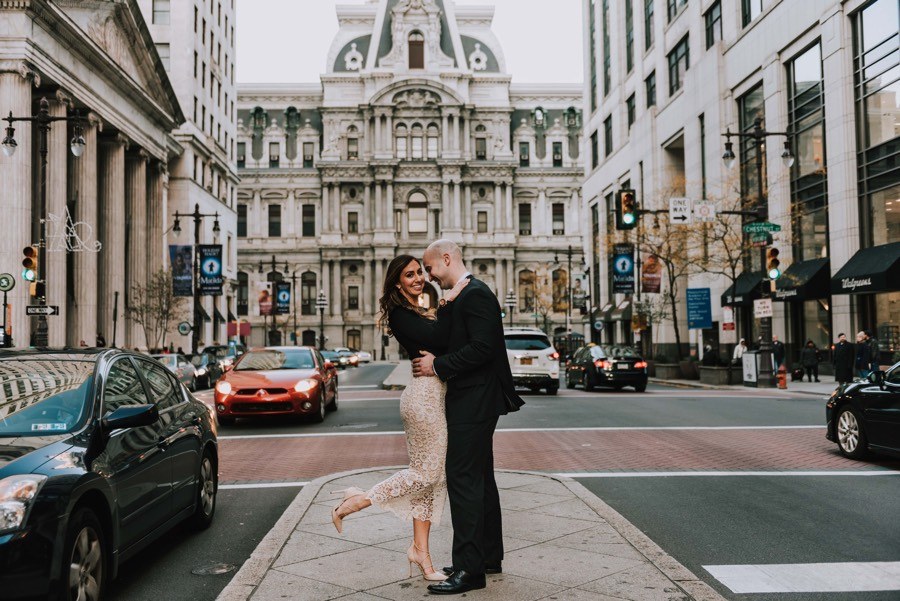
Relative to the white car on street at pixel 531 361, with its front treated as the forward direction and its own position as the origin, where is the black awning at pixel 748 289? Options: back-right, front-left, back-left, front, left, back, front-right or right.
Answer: front-right

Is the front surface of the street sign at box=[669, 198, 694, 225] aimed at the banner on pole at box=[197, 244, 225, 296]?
no

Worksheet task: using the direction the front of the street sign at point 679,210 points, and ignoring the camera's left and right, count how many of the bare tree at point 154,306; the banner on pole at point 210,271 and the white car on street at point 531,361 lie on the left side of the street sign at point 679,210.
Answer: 0

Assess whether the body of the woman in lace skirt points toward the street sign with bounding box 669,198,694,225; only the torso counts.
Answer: no

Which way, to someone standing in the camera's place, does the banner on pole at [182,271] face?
facing the viewer

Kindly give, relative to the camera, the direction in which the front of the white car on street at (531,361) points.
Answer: facing away from the viewer

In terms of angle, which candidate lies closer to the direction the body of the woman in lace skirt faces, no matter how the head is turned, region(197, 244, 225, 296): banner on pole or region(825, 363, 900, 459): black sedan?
the black sedan

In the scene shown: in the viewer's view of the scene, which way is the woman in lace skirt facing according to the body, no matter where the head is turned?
to the viewer's right

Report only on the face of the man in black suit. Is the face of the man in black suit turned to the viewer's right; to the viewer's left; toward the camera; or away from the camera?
to the viewer's left

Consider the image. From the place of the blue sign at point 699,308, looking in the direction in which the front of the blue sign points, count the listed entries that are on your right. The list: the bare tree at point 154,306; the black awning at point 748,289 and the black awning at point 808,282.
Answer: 1

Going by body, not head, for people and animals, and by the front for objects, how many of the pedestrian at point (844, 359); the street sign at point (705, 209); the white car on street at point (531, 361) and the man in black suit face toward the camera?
2

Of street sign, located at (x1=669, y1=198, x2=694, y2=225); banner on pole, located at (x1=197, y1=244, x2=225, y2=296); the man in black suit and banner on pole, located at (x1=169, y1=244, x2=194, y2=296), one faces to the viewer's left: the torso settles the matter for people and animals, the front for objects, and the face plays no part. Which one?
the man in black suit

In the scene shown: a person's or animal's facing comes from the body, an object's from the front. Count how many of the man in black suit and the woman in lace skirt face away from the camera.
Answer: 0

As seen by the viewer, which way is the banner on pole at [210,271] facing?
toward the camera

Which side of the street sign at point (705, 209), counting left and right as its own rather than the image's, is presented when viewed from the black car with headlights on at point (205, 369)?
right

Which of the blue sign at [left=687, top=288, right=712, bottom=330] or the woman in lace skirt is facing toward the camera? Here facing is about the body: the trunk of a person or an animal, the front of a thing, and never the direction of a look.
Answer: the blue sign

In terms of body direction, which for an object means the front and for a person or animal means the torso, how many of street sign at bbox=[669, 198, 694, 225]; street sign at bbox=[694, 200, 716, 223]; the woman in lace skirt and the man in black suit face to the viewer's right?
1

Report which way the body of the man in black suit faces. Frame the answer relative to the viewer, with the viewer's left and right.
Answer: facing to the left of the viewer
